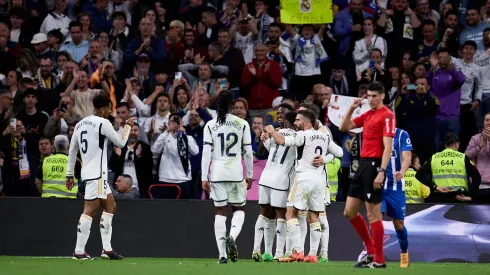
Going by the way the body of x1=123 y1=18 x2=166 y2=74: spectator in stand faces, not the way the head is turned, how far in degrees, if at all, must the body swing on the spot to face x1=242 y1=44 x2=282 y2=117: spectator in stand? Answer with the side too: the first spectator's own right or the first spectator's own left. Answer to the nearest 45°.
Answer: approximately 90° to the first spectator's own left

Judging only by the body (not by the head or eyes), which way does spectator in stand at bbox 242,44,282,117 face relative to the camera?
toward the camera

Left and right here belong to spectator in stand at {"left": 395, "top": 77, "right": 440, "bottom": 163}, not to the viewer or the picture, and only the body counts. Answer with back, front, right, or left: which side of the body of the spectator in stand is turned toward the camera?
front

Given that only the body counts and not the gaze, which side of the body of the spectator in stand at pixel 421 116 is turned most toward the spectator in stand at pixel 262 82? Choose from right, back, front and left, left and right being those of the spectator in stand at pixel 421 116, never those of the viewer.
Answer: right

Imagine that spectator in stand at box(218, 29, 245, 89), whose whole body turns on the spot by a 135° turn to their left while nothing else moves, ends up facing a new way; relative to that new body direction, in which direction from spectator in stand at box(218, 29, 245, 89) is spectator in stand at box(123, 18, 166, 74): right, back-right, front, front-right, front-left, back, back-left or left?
back

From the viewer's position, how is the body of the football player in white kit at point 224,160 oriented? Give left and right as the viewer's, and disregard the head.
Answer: facing away from the viewer

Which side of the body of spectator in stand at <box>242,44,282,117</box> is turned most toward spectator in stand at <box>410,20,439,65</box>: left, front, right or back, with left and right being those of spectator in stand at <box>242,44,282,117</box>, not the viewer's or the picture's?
left

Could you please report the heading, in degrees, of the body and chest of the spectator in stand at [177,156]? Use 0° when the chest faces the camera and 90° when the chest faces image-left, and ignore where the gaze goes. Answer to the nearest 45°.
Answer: approximately 0°

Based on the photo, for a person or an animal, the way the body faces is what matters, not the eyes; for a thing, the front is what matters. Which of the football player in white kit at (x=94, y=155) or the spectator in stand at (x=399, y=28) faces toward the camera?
the spectator in stand

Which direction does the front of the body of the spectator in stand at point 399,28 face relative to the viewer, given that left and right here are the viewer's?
facing the viewer

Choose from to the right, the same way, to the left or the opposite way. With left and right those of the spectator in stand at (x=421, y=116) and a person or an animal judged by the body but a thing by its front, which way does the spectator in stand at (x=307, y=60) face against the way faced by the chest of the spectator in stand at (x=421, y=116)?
the same way

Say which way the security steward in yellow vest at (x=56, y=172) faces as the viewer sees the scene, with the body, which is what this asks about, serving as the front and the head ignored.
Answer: away from the camera

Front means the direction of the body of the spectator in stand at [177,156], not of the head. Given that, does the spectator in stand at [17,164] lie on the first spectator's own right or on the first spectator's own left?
on the first spectator's own right

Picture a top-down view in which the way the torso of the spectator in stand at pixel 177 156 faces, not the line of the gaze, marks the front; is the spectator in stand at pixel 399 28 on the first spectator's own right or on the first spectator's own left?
on the first spectator's own left

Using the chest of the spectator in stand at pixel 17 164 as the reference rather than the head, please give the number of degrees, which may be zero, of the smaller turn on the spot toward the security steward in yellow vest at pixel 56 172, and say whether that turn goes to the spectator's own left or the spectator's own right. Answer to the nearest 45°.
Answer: approximately 45° to the spectator's own left

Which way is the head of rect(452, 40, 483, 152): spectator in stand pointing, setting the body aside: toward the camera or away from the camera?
toward the camera

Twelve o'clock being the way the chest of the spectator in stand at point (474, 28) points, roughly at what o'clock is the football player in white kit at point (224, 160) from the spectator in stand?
The football player in white kit is roughly at 1 o'clock from the spectator in stand.
